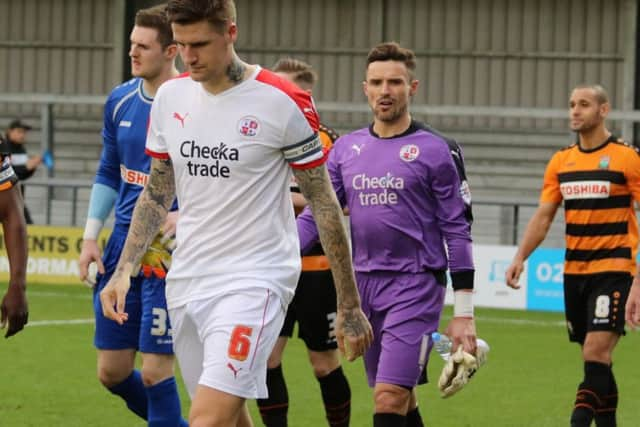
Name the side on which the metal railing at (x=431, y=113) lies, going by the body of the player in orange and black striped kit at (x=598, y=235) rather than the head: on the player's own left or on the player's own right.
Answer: on the player's own right

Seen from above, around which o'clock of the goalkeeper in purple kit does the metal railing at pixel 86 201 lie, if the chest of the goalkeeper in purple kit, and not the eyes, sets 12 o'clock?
The metal railing is roughly at 4 o'clock from the goalkeeper in purple kit.

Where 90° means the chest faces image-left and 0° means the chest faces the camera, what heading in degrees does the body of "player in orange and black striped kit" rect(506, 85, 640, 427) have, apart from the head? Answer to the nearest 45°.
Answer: approximately 45°

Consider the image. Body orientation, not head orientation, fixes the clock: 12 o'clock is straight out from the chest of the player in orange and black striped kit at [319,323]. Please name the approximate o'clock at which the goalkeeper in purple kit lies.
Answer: The goalkeeper in purple kit is roughly at 10 o'clock from the player in orange and black striped kit.

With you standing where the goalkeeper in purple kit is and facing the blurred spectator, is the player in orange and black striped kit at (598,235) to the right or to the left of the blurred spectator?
right

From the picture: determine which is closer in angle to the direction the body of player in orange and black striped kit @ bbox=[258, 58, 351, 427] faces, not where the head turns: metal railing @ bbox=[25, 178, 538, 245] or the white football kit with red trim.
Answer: the white football kit with red trim

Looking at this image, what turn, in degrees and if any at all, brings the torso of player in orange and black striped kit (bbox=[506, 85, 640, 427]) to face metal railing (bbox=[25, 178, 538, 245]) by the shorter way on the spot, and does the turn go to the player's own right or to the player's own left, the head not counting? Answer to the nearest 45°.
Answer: approximately 90° to the player's own right

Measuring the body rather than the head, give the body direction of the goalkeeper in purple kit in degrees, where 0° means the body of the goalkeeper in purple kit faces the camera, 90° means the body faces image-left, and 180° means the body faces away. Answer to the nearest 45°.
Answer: approximately 45°

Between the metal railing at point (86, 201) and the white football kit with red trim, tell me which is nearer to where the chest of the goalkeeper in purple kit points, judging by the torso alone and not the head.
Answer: the white football kit with red trim

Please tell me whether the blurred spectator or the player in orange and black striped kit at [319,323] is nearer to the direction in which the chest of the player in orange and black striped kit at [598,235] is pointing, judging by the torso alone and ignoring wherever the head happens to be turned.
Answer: the player in orange and black striped kit
